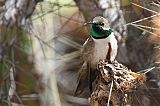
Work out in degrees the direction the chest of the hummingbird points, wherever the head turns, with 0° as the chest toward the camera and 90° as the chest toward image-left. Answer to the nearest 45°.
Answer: approximately 315°
